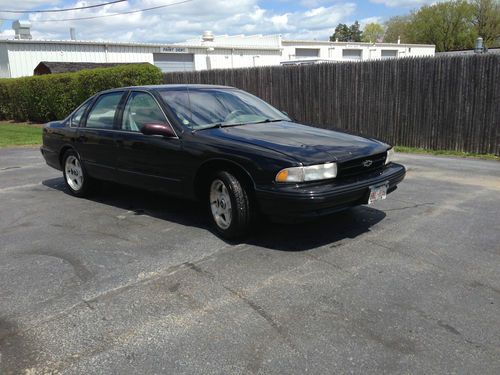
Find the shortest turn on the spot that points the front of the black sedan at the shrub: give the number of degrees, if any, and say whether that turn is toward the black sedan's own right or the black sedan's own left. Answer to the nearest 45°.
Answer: approximately 180°

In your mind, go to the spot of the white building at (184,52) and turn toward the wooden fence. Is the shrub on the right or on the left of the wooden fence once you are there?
right

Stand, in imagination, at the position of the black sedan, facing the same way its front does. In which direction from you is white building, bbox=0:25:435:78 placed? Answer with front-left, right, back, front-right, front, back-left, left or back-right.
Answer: back-left

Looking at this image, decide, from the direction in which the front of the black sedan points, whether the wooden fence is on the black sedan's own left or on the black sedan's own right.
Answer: on the black sedan's own left

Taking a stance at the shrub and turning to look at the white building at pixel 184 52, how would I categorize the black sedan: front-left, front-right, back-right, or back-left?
back-right

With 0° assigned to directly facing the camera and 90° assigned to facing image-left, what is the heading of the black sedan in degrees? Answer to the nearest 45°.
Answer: approximately 315°

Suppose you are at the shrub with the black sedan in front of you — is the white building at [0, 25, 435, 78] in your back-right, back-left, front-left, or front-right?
back-left
